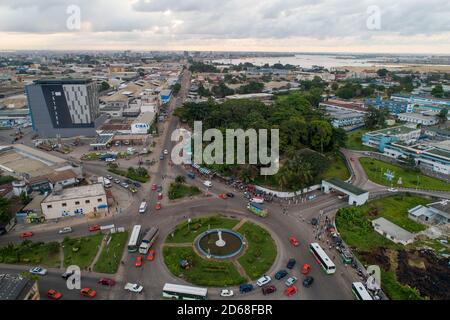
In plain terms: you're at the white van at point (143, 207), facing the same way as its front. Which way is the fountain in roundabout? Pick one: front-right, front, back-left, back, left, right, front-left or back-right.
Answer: left

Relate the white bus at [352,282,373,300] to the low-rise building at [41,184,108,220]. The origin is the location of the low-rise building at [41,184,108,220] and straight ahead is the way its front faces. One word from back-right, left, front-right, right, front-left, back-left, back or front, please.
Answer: front-left

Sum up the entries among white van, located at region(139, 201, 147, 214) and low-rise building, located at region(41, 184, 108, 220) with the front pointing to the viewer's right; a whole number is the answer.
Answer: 0

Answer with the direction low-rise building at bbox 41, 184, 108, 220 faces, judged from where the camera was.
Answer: facing the viewer

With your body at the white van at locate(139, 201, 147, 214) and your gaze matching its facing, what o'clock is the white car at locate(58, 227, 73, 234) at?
The white car is roughly at 1 o'clock from the white van.

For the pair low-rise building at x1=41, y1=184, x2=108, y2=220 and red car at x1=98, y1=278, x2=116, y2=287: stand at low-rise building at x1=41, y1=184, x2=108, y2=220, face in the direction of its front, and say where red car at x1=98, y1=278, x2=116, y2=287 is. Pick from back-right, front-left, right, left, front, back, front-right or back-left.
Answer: front

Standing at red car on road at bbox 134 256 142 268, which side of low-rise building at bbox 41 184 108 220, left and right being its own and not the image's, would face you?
front

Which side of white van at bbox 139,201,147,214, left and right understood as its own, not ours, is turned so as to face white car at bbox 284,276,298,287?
left

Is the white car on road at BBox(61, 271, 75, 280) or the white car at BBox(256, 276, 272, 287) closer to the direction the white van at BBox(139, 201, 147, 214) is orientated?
the white car on road

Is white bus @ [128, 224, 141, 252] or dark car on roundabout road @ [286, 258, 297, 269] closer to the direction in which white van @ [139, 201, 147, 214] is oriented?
the white bus

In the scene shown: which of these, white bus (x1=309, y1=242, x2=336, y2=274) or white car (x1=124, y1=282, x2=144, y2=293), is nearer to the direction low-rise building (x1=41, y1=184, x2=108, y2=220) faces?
the white car

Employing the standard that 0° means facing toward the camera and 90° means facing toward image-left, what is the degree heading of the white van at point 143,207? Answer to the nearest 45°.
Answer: approximately 45°

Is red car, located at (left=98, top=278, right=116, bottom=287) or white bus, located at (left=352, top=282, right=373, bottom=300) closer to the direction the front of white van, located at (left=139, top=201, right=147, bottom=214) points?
the red car

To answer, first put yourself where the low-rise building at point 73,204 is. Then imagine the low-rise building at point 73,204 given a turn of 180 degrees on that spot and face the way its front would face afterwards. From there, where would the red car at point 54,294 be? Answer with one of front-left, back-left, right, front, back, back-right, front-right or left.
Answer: back

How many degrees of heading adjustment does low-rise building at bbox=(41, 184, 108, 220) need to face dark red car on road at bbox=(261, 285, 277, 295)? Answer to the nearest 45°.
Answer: approximately 45° to its left

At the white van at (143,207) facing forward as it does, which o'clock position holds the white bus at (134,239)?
The white bus is roughly at 11 o'clock from the white van.

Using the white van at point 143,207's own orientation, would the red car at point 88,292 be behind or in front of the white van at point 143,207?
in front

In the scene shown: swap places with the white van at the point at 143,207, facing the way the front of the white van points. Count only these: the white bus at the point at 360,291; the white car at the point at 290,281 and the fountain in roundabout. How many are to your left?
3

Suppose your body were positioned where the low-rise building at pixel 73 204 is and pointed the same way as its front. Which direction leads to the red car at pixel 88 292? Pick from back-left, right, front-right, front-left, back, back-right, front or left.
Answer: front

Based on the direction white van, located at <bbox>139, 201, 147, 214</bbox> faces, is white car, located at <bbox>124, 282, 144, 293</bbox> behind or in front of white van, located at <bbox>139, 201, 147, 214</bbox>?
in front
